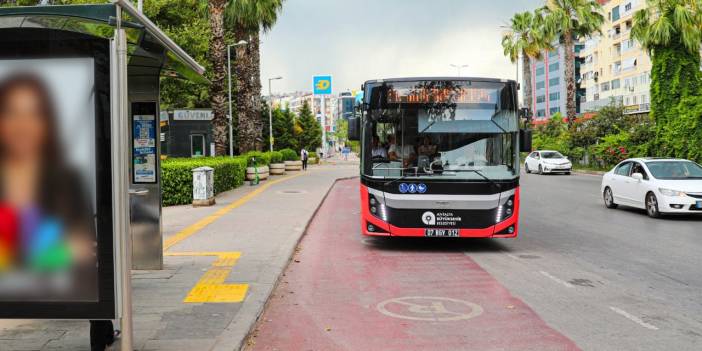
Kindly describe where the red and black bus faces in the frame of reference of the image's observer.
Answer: facing the viewer

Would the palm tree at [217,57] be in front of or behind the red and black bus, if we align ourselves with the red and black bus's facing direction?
behind

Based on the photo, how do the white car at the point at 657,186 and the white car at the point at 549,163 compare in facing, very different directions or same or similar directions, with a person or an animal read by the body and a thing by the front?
same or similar directions

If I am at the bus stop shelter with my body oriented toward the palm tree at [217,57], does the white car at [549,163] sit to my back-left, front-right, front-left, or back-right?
front-right

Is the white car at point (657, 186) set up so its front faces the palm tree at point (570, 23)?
no

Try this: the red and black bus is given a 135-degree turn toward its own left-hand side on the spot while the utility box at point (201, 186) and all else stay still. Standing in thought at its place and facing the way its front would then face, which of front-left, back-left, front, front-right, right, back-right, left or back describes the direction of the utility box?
left

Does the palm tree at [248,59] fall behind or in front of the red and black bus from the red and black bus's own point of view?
behind

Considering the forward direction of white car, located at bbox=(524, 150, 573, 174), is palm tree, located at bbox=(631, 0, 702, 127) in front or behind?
in front

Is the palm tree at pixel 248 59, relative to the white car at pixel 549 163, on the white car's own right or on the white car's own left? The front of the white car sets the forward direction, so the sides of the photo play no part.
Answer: on the white car's own right

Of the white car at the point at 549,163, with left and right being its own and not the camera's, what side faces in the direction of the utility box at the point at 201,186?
right

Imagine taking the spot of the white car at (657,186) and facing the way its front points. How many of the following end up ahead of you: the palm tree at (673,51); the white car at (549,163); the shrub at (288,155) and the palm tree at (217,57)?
0

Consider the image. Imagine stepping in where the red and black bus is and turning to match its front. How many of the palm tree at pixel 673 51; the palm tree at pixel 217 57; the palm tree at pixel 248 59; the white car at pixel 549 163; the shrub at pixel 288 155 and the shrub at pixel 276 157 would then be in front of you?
0

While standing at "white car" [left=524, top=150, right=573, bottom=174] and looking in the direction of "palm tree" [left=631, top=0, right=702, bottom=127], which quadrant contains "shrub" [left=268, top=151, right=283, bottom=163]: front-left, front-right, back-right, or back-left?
back-right
